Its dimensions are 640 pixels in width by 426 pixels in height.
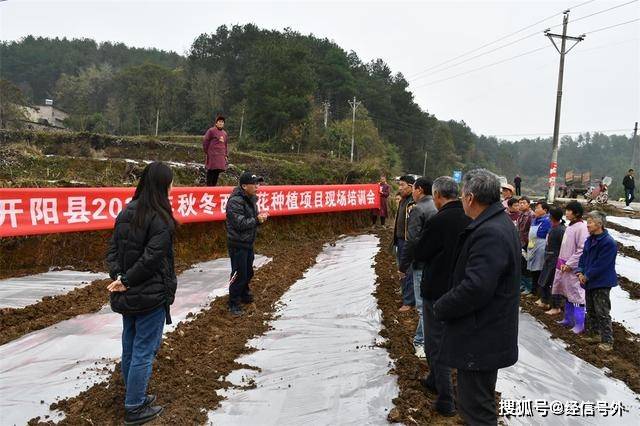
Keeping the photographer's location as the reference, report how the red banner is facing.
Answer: facing the viewer and to the right of the viewer

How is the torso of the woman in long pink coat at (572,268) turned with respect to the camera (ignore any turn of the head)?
to the viewer's left

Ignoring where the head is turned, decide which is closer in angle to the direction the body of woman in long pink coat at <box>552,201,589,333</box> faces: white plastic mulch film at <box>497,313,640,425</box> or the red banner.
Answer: the red banner

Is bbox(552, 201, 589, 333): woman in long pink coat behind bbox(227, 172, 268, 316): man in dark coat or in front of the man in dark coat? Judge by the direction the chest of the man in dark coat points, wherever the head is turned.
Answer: in front

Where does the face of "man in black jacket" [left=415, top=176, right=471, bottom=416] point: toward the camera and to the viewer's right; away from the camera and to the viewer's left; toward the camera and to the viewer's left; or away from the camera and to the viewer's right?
away from the camera and to the viewer's left

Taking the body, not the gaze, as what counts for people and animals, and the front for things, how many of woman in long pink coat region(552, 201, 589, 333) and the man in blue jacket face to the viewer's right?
0

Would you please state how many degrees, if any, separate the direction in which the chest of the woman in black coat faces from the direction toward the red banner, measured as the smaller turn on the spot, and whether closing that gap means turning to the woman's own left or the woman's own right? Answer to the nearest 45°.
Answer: approximately 45° to the woman's own left

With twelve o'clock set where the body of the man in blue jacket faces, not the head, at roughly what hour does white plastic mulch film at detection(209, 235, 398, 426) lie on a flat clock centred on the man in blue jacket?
The white plastic mulch film is roughly at 12 o'clock from the man in blue jacket.

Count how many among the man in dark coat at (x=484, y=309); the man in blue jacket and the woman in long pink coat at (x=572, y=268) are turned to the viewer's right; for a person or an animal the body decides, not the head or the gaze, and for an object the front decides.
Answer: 0

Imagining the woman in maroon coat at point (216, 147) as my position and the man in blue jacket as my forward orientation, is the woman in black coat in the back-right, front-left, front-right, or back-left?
front-right

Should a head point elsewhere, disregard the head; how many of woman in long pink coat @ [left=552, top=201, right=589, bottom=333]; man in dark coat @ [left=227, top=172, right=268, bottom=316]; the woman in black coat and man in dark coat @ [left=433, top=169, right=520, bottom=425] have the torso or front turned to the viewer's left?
2

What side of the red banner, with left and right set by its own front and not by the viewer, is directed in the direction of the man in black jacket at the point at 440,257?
front

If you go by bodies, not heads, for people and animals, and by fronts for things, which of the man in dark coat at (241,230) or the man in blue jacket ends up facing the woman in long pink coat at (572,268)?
the man in dark coat

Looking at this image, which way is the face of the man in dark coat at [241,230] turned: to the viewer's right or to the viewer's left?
to the viewer's right
